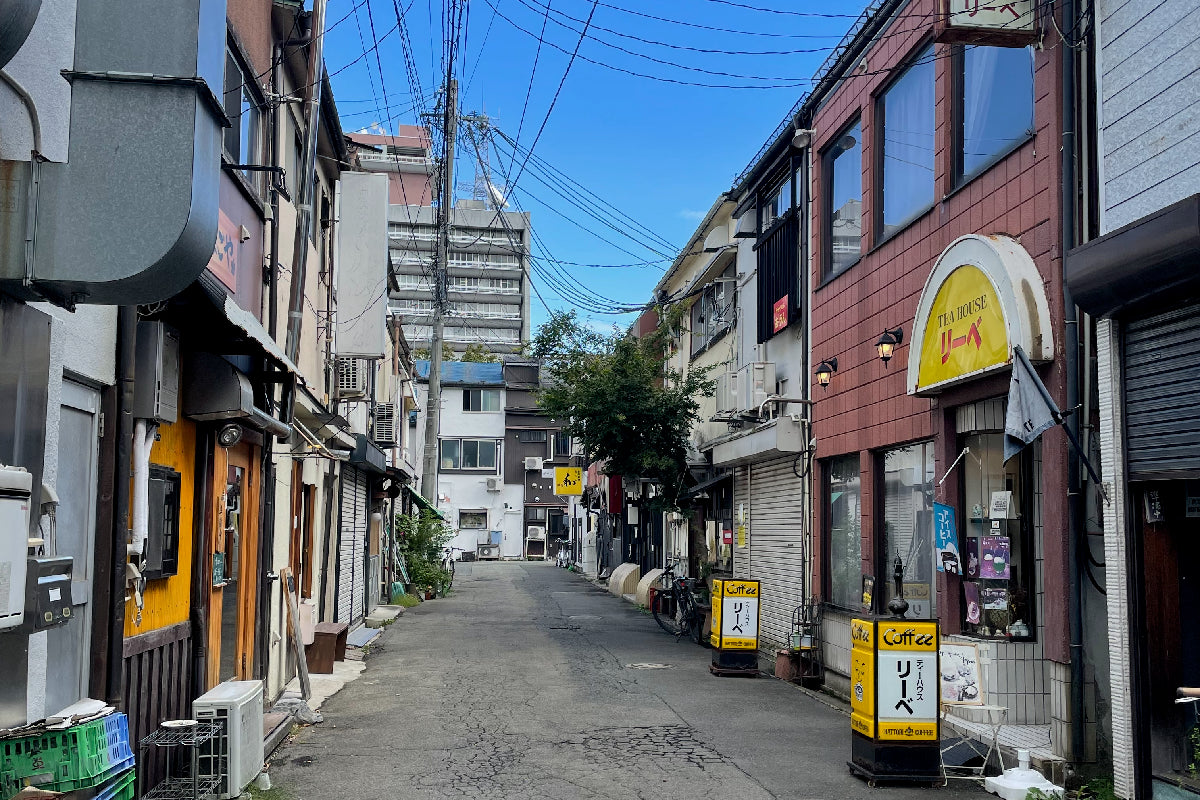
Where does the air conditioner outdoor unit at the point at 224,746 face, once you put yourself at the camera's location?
facing to the right of the viewer

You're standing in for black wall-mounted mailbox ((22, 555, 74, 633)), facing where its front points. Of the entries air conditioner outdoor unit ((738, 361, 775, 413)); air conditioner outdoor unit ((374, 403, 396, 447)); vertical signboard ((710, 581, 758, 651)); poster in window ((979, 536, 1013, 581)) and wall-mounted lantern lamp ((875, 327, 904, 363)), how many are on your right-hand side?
0

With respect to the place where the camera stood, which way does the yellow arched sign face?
facing the viewer and to the left of the viewer

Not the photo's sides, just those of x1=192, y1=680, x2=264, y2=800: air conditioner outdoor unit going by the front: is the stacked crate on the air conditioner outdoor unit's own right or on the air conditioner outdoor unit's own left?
on the air conditioner outdoor unit's own right

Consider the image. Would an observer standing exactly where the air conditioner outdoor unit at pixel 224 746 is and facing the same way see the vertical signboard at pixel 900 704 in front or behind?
in front

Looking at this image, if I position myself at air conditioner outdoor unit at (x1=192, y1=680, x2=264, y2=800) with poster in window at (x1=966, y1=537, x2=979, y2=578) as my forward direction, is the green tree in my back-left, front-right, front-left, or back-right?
front-left

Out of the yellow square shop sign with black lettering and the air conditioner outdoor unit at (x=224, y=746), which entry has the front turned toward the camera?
the yellow square shop sign with black lettering

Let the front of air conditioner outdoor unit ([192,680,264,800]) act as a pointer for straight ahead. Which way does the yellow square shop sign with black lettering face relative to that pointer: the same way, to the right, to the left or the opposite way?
to the right

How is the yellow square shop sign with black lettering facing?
toward the camera

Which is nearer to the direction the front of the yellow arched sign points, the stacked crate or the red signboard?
the stacked crate

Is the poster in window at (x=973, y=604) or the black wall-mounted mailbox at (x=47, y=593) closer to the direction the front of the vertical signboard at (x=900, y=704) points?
the black wall-mounted mailbox

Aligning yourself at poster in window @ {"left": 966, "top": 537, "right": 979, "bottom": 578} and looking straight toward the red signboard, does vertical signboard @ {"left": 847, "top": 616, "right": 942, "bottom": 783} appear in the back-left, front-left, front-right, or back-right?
back-left

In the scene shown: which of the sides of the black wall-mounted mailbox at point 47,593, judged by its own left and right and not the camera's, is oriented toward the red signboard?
left

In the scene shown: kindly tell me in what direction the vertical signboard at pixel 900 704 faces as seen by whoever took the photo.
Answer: facing the viewer

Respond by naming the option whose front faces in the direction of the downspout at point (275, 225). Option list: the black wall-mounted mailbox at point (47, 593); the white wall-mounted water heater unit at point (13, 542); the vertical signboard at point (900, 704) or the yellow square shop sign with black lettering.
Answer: the yellow square shop sign with black lettering

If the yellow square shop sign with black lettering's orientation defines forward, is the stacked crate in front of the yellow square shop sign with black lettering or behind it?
in front

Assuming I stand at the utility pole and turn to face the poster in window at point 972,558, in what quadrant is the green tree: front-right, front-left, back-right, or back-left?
front-left

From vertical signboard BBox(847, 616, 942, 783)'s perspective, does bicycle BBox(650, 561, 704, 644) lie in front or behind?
behind
